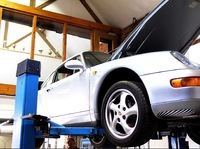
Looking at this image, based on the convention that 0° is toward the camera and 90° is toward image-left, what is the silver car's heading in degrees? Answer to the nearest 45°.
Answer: approximately 315°
